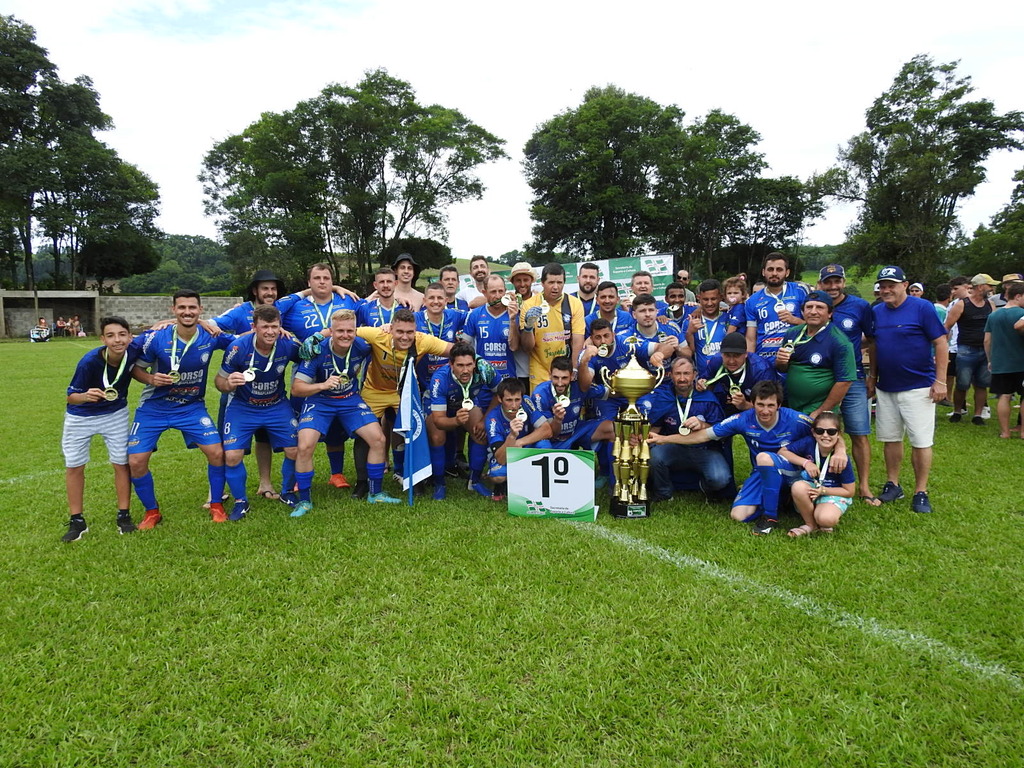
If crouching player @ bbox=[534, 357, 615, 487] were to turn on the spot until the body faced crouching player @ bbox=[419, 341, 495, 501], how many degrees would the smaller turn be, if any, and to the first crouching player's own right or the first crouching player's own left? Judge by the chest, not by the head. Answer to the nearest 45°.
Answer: approximately 90° to the first crouching player's own right

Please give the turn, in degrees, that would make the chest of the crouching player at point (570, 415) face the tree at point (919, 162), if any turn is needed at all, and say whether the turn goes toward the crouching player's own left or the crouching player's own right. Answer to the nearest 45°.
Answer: approximately 135° to the crouching player's own left

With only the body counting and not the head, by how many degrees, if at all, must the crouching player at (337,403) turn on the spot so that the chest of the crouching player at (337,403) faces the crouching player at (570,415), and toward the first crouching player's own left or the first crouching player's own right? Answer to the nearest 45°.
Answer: approximately 90° to the first crouching player's own left

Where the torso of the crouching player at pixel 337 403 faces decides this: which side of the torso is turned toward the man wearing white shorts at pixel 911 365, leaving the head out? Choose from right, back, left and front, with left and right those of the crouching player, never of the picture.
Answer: left

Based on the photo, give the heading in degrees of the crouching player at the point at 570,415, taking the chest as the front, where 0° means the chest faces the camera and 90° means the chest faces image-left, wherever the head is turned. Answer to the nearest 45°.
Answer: approximately 0°

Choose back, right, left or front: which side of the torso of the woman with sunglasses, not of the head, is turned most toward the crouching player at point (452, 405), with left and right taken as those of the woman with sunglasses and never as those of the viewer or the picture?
right

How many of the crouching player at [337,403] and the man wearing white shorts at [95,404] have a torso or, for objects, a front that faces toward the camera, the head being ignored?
2

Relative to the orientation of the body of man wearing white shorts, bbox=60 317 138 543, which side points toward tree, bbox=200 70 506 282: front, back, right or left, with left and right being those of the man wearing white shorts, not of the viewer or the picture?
back

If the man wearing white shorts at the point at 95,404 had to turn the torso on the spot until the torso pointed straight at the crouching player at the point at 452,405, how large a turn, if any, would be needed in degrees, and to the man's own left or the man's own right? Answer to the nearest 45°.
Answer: approximately 90° to the man's own left
